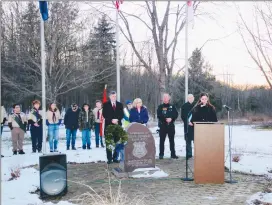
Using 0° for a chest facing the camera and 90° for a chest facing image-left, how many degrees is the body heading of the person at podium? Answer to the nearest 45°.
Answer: approximately 0°

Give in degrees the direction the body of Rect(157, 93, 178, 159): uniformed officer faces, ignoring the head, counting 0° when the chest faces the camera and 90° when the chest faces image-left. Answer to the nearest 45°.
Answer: approximately 0°

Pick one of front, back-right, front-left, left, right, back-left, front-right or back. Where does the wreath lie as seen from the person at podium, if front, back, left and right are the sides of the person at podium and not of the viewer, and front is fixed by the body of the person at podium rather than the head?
front-right

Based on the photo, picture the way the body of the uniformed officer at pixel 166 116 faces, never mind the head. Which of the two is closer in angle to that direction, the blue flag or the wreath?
the wreath

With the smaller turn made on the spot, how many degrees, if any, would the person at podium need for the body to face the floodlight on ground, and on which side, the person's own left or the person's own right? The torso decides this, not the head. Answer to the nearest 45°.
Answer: approximately 45° to the person's own right
